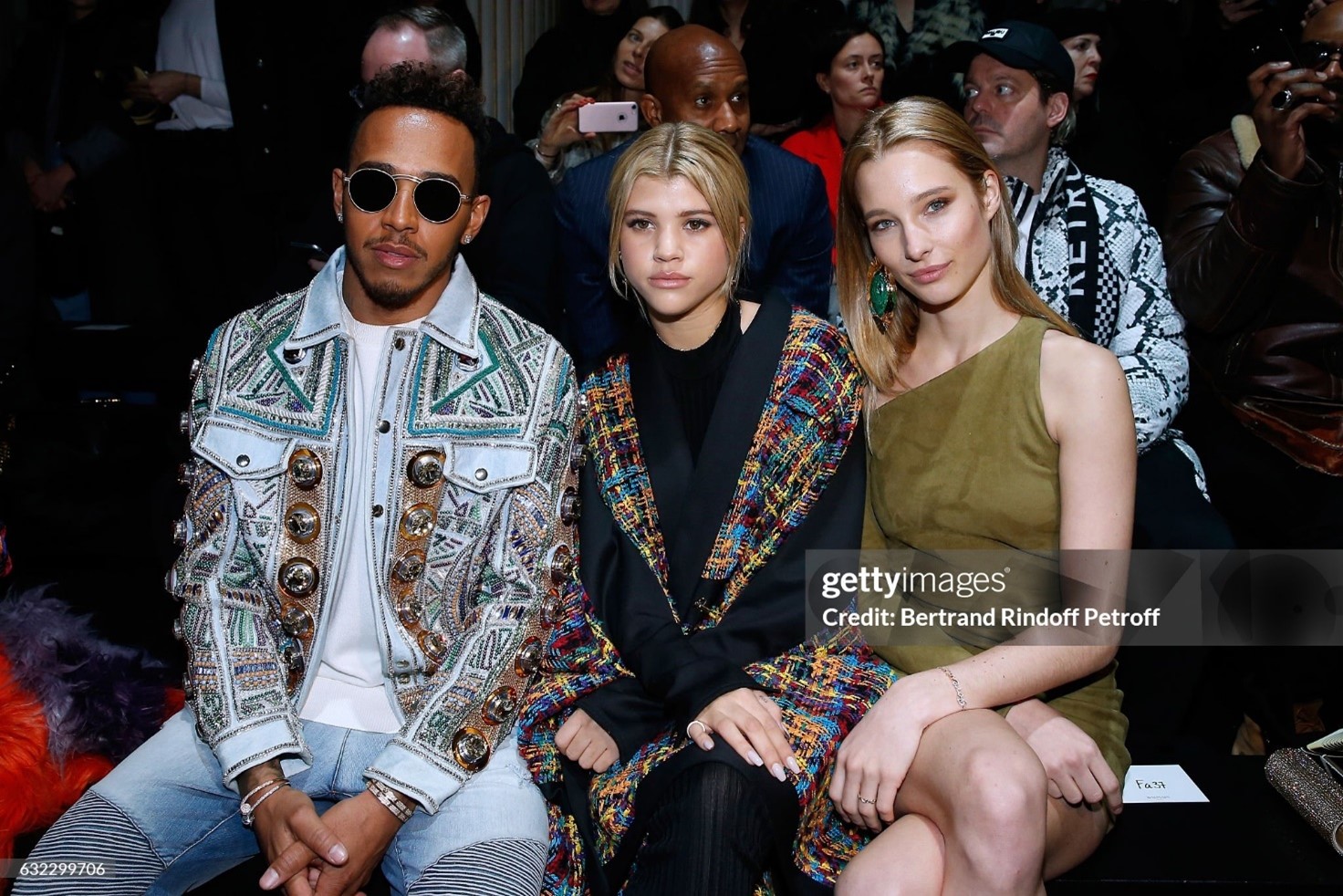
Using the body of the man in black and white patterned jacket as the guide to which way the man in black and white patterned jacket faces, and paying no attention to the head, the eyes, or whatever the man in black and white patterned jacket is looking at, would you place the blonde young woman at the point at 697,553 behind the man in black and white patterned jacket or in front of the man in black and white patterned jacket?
in front

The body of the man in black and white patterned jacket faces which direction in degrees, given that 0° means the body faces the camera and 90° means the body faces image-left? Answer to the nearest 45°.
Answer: approximately 45°

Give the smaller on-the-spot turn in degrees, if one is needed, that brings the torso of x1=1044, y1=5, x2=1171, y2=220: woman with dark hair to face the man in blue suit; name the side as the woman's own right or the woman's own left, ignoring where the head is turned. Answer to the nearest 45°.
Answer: approximately 90° to the woman's own right

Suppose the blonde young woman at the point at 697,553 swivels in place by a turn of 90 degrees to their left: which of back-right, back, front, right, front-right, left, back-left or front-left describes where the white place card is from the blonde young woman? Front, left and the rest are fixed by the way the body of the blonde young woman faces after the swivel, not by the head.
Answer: front

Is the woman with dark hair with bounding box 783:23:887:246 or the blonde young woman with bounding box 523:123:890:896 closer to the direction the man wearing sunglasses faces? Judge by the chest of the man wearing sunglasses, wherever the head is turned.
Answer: the blonde young woman

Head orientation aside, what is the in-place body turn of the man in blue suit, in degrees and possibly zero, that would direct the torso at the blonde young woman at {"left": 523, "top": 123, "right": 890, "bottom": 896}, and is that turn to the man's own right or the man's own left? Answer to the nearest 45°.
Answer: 0° — they already face them

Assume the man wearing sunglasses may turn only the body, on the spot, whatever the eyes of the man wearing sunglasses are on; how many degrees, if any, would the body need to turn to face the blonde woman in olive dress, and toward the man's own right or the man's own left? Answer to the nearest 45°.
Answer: approximately 90° to the man's own left

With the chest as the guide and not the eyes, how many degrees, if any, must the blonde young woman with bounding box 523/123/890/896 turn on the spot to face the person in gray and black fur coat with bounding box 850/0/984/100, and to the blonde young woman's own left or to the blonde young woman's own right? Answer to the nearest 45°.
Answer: approximately 180°

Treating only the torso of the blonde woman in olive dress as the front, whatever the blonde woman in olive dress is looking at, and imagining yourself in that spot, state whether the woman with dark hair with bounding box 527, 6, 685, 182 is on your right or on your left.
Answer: on your right

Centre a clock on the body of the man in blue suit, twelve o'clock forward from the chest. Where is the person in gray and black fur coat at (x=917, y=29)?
The person in gray and black fur coat is roughly at 7 o'clock from the man in blue suit.

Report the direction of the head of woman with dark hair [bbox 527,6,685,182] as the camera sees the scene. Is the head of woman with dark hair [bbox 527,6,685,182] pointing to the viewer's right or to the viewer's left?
to the viewer's left
